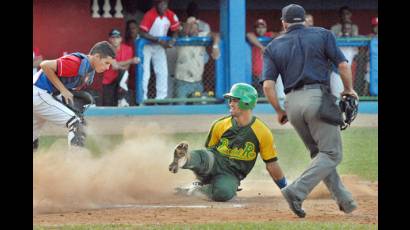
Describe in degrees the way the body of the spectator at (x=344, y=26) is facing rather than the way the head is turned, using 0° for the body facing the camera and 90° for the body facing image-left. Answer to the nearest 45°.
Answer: approximately 0°

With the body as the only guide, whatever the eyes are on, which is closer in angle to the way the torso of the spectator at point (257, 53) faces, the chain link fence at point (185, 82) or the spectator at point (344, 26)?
the chain link fence

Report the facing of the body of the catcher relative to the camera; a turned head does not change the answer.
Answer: to the viewer's right

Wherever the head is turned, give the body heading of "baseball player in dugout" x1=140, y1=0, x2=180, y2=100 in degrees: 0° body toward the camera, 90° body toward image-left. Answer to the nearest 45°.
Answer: approximately 0°

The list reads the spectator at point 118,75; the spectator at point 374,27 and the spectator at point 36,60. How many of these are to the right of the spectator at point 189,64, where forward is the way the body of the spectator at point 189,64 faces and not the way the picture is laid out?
2
